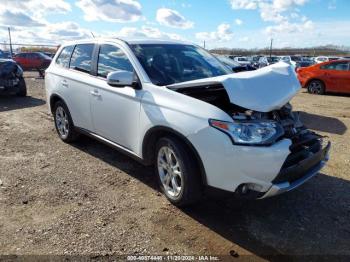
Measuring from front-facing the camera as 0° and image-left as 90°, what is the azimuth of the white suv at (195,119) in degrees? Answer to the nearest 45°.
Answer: approximately 315°

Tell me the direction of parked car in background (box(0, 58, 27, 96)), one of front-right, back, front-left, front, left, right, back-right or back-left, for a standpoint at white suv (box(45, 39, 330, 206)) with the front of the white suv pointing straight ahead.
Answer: back

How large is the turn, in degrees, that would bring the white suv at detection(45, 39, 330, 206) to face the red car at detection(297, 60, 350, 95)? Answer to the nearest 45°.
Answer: approximately 90° to its left
